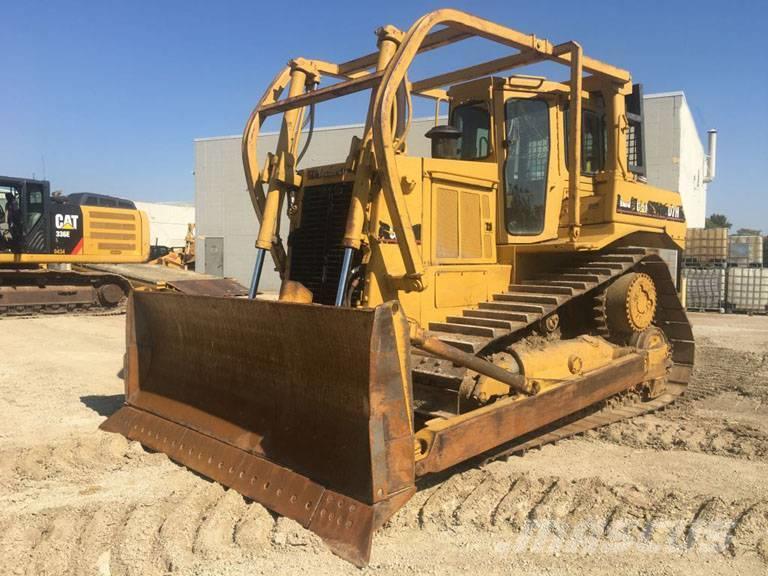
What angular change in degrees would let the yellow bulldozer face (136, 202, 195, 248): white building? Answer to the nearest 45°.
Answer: approximately 135° to its right

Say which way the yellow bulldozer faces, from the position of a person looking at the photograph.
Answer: facing the viewer and to the left of the viewer

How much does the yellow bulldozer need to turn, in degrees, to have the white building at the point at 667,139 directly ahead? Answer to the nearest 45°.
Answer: approximately 180°

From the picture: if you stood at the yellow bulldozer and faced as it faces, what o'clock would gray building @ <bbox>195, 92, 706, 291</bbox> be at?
The gray building is roughly at 4 o'clock from the yellow bulldozer.
